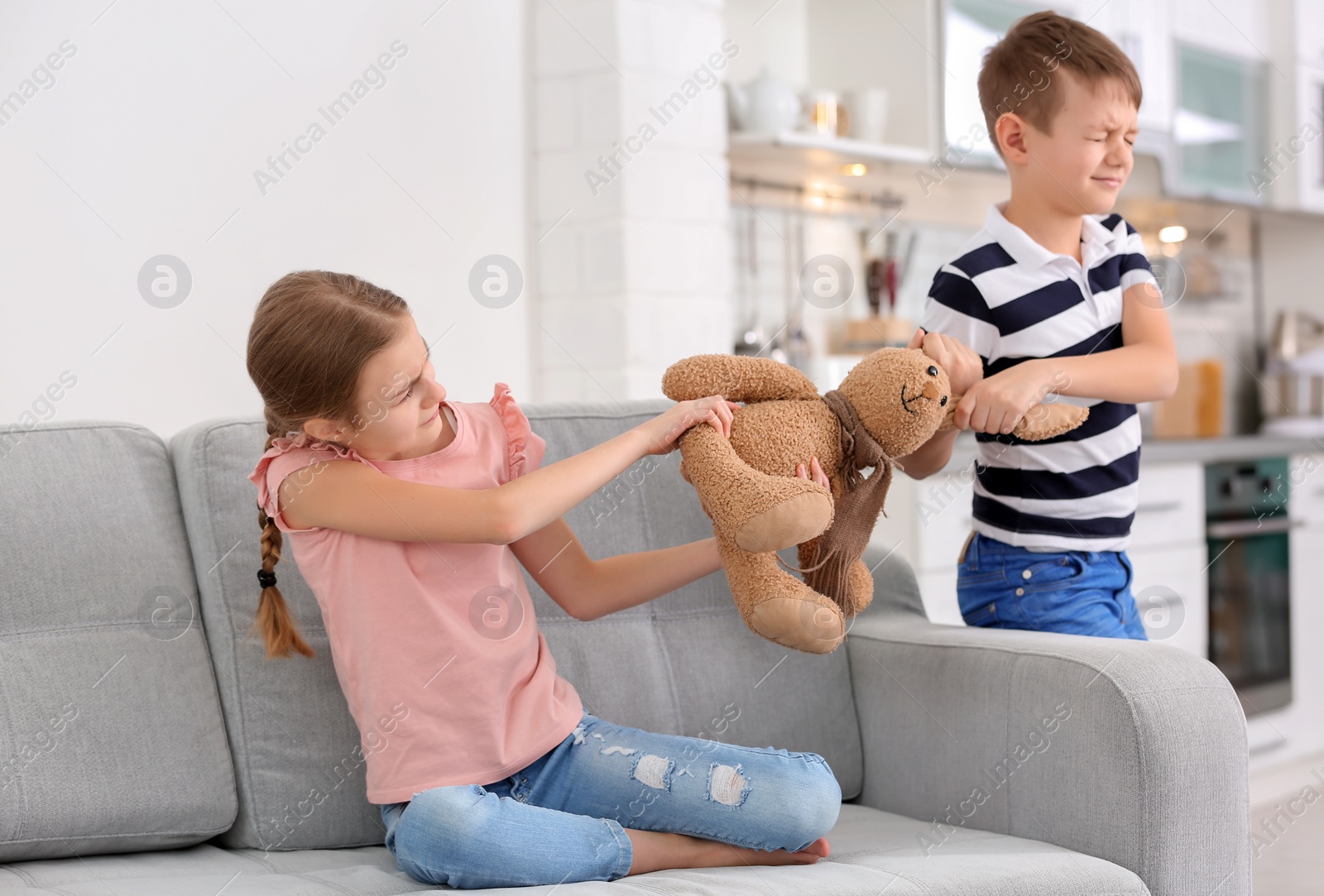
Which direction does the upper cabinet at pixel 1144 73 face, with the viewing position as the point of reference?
facing the viewer and to the right of the viewer

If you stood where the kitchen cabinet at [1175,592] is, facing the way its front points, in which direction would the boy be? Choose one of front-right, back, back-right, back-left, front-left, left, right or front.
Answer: front-right

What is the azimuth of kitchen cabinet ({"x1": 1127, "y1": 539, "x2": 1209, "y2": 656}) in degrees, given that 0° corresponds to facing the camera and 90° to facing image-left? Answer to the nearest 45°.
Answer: approximately 315°
